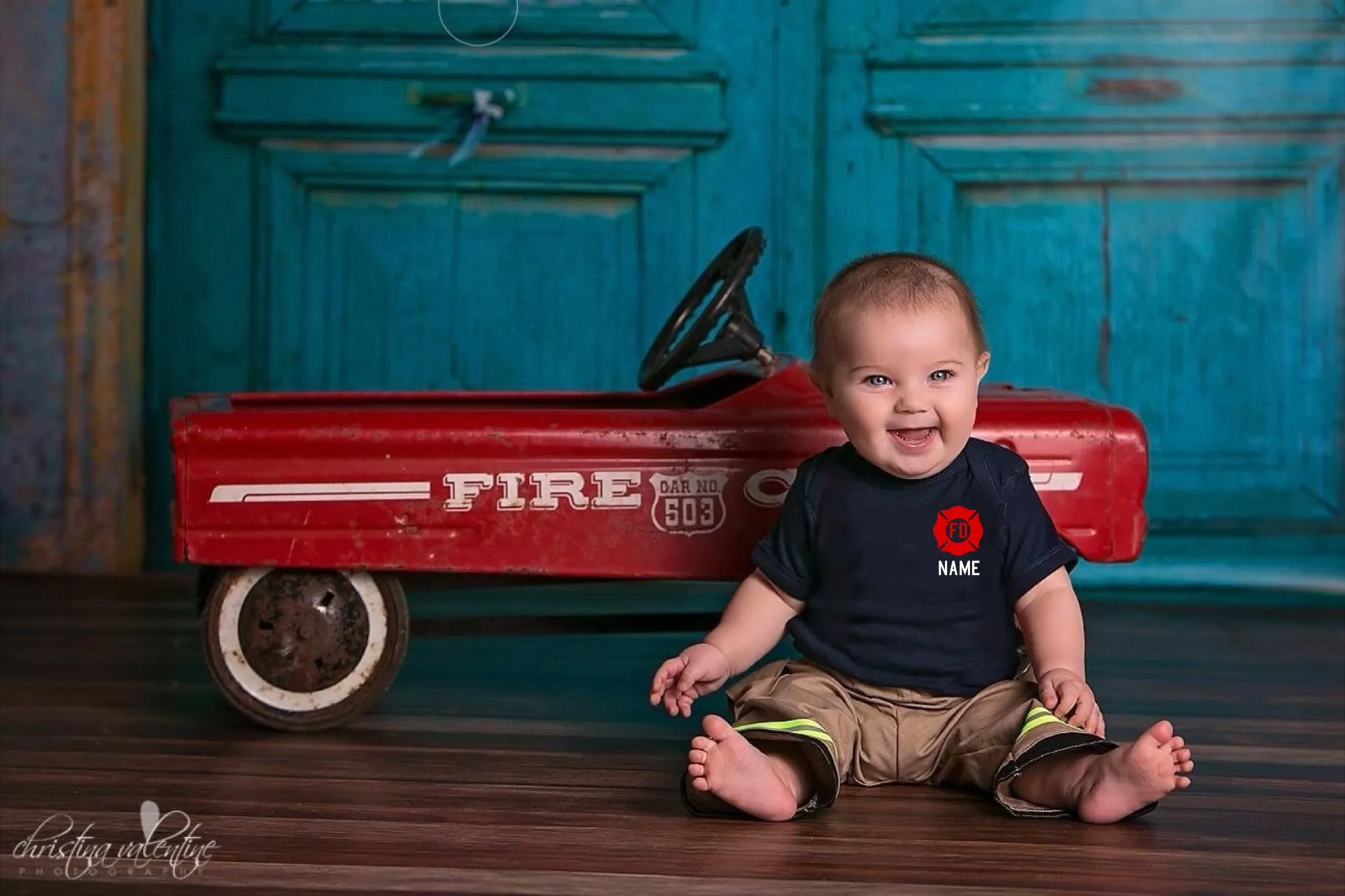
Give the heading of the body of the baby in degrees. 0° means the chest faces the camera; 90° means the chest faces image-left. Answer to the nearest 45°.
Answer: approximately 0°

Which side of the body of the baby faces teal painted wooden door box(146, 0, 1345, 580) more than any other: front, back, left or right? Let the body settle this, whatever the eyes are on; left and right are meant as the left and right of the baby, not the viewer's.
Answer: back
